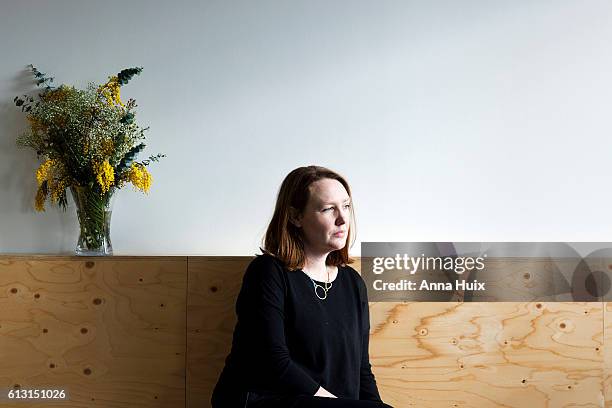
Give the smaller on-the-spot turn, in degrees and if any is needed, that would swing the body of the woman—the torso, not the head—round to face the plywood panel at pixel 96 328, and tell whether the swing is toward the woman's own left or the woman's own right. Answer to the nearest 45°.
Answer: approximately 180°

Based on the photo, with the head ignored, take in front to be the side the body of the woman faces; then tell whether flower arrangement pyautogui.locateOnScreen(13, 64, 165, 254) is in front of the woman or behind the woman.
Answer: behind

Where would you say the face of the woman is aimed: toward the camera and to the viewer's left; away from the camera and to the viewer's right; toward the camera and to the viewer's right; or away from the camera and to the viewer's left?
toward the camera and to the viewer's right

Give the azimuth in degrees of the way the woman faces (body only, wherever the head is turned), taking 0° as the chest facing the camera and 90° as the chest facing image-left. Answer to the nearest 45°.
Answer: approximately 315°
